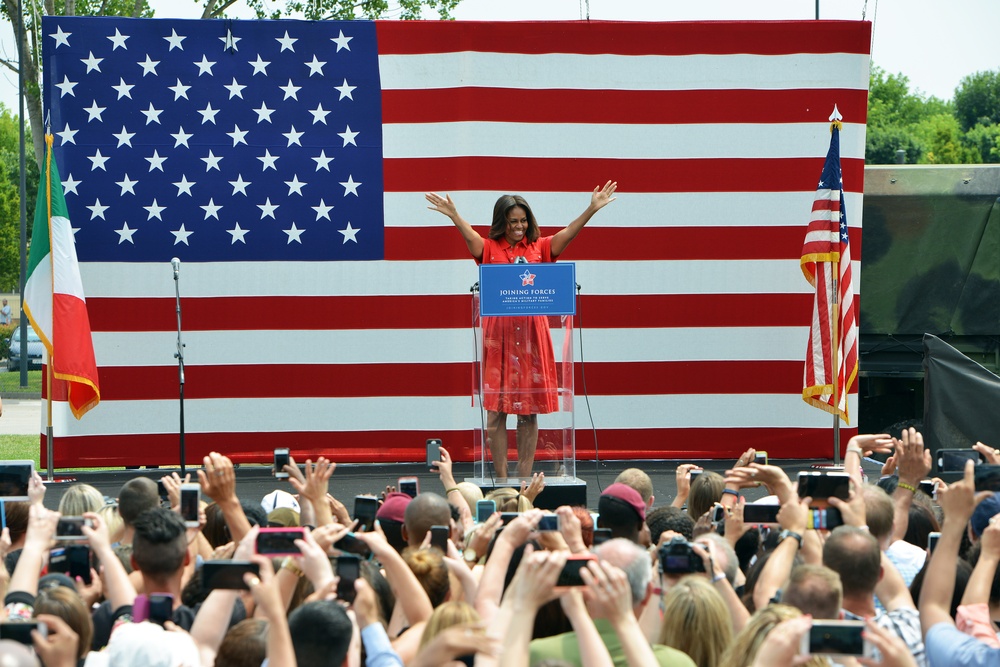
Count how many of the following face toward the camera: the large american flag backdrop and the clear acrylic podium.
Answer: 2

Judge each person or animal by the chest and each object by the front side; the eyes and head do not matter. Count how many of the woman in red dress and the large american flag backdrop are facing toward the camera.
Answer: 2

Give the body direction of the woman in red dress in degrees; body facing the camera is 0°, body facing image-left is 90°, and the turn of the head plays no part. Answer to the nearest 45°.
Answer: approximately 0°

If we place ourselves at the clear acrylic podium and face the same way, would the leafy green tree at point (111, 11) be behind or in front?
behind

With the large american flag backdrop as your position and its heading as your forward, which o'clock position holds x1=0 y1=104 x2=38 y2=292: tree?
The tree is roughly at 5 o'clock from the large american flag backdrop.

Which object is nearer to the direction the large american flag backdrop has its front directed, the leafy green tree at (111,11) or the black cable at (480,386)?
the black cable

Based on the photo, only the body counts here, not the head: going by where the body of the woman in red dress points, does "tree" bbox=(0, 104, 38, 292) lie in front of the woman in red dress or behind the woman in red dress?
behind

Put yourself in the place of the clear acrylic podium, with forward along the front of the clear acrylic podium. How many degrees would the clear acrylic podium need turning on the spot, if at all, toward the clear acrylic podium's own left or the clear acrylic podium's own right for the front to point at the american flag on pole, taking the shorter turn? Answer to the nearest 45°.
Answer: approximately 135° to the clear acrylic podium's own left

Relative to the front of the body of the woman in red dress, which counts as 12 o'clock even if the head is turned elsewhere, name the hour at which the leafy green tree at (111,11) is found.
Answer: The leafy green tree is roughly at 5 o'clock from the woman in red dress.
